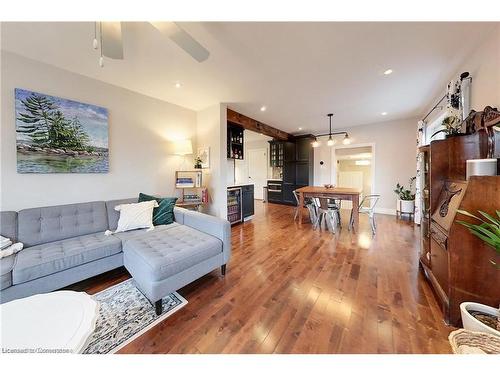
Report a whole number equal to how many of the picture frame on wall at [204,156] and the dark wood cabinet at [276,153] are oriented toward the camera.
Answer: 2

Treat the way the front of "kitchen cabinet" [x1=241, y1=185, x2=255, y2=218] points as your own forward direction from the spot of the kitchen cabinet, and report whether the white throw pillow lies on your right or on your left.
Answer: on your right

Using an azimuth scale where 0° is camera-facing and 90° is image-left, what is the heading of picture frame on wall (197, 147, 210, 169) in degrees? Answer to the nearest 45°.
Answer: approximately 0°

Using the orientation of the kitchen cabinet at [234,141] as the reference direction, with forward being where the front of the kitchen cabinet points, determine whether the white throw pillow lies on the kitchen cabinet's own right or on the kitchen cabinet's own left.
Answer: on the kitchen cabinet's own right

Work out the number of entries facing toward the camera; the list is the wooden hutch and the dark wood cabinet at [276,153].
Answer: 1
